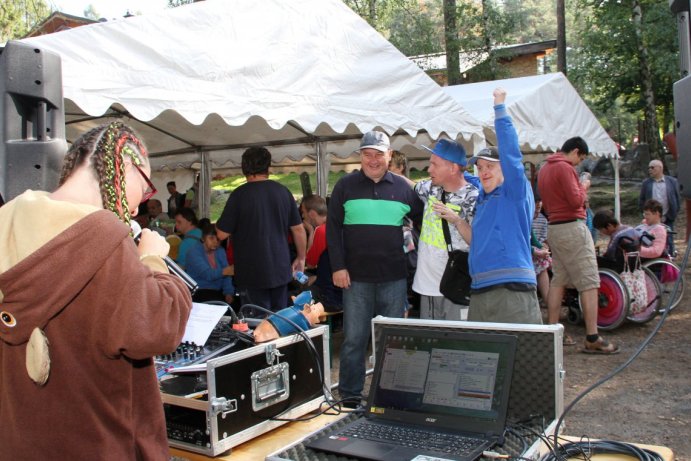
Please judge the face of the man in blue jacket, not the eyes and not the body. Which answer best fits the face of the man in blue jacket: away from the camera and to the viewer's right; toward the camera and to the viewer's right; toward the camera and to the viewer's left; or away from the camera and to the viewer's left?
toward the camera and to the viewer's left

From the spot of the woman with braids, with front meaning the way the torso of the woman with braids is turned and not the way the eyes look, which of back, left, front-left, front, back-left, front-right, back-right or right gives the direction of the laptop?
front-right

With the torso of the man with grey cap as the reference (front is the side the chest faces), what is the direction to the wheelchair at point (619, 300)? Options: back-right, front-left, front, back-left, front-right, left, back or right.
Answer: back-left

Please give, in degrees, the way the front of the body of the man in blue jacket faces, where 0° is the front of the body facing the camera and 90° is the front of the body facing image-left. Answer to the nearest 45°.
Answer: approximately 45°

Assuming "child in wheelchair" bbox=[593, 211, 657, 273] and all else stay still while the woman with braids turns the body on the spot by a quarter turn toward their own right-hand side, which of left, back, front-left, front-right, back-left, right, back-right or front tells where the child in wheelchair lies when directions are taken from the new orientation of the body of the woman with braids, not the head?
left

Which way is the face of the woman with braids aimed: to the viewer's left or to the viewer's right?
to the viewer's right

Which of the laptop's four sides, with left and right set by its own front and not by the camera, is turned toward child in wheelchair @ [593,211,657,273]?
back

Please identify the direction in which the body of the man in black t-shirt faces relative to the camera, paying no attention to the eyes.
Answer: away from the camera

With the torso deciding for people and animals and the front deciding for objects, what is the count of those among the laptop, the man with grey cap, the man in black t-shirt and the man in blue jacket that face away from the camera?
1

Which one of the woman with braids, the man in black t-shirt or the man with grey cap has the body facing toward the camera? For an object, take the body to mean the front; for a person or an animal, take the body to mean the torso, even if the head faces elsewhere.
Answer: the man with grey cap

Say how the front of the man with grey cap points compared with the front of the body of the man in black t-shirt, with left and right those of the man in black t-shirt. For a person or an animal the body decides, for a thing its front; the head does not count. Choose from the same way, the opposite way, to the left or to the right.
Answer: the opposite way

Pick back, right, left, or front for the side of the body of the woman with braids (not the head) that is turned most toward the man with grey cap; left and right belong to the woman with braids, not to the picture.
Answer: front

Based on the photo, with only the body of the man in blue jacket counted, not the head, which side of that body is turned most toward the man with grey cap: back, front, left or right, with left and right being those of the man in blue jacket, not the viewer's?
right

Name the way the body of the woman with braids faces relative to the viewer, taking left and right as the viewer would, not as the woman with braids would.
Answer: facing away from the viewer and to the right of the viewer

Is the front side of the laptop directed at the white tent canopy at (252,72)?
no

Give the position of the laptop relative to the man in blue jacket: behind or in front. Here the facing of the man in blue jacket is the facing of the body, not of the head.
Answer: in front

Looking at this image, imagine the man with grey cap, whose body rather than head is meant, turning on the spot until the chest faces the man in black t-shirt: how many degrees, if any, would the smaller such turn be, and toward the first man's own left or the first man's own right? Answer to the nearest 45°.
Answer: approximately 135° to the first man's own right

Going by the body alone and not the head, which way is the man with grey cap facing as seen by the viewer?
toward the camera
